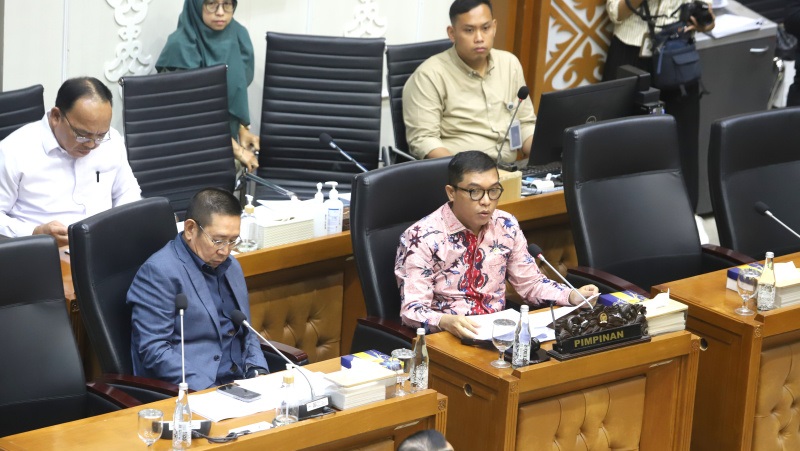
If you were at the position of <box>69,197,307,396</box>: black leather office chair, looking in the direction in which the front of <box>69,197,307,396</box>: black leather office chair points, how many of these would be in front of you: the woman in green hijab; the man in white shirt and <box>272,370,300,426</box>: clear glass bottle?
1

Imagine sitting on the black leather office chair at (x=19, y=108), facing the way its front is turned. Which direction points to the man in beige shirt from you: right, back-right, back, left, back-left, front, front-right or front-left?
front-left

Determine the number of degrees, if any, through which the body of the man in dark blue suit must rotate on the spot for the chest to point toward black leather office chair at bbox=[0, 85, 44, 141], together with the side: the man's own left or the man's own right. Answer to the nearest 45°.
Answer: approximately 180°

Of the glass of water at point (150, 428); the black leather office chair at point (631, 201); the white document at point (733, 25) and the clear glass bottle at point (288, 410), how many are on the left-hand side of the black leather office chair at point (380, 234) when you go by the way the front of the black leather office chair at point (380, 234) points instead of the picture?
2

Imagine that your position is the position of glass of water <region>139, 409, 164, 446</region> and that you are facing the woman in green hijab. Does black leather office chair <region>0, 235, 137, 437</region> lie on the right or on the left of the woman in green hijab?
left

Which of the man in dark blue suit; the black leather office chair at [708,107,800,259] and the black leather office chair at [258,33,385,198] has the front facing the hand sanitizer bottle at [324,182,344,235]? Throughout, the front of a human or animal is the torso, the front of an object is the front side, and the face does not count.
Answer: the black leather office chair at [258,33,385,198]

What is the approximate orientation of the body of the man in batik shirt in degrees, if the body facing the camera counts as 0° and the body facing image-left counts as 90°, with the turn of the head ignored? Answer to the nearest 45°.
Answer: approximately 315°

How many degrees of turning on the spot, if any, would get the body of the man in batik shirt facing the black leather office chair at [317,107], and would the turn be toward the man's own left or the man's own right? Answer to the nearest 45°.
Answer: approximately 180°

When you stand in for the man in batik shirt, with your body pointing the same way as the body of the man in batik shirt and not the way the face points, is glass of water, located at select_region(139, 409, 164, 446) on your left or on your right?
on your right

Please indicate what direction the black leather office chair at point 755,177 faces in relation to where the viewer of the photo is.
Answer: facing the viewer and to the right of the viewer

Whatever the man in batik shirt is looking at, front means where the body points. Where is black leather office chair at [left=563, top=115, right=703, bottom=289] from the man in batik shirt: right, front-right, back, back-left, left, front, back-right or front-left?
left
